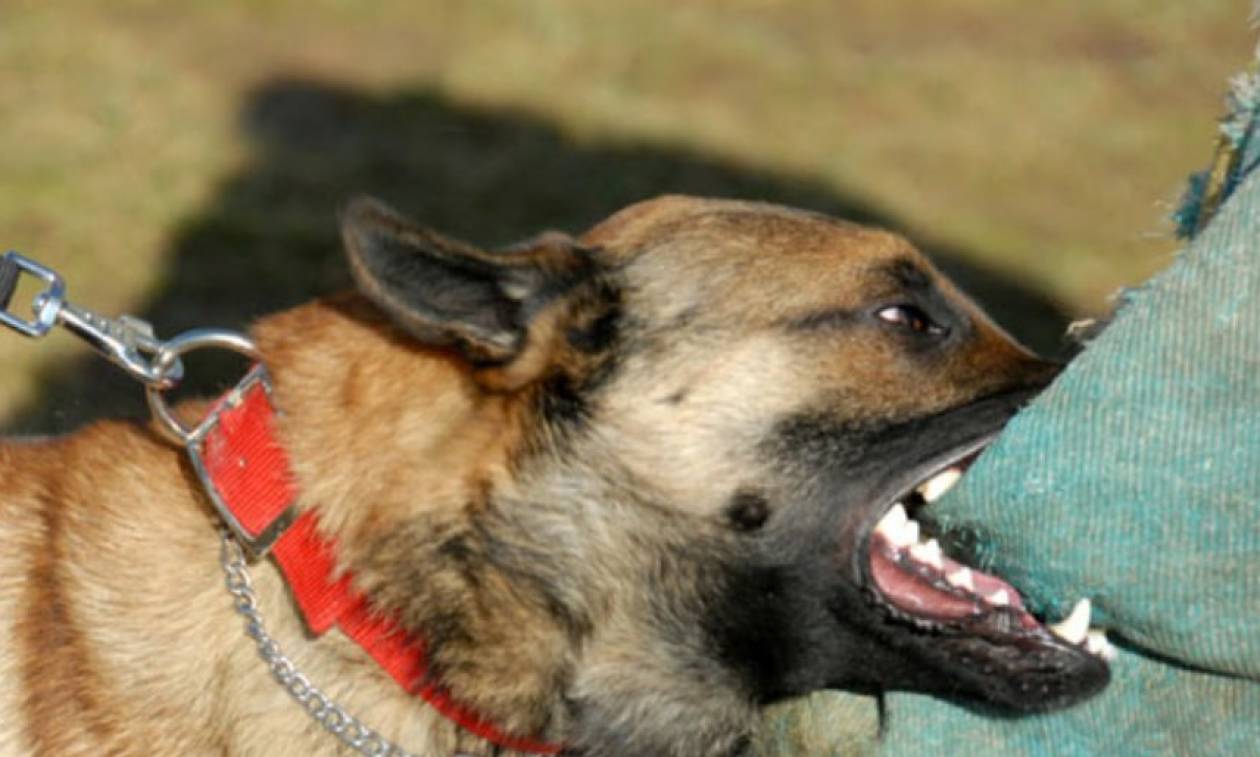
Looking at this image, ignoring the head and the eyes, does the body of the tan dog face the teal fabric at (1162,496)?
yes

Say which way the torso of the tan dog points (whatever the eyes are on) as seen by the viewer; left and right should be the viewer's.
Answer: facing to the right of the viewer
